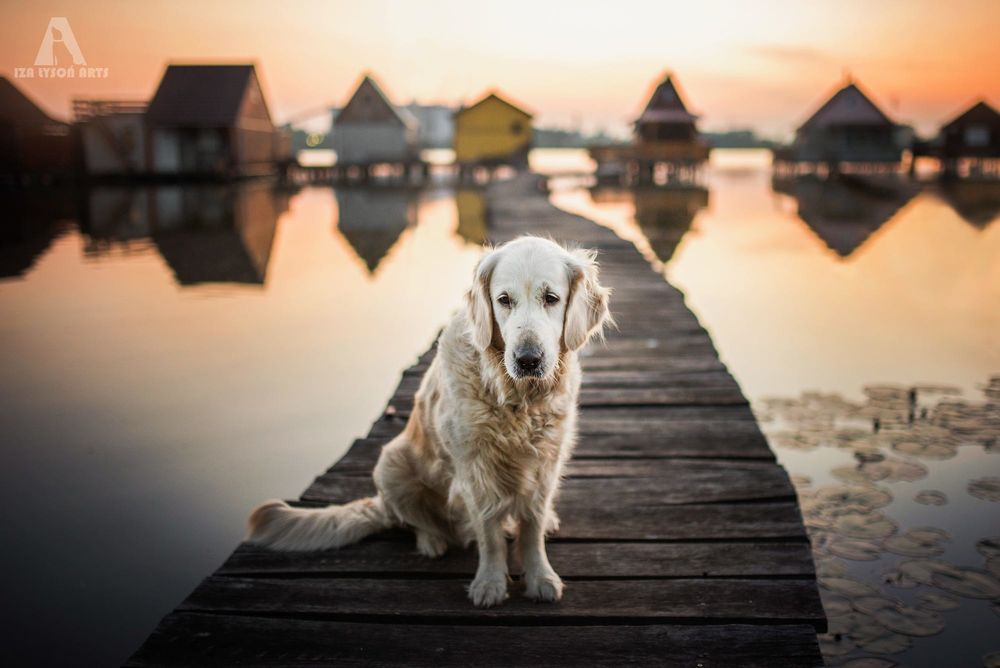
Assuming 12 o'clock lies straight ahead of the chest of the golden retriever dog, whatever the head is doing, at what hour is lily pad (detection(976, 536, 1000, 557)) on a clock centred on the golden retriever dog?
The lily pad is roughly at 10 o'clock from the golden retriever dog.

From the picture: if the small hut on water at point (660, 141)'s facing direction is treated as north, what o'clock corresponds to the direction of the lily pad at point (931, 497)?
The lily pad is roughly at 12 o'clock from the small hut on water.

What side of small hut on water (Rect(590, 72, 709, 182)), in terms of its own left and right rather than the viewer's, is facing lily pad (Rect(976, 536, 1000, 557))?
front

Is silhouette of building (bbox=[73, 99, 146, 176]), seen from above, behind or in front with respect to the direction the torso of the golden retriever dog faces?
behind

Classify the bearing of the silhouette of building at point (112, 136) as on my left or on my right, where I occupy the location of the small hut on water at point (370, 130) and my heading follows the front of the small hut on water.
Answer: on my right

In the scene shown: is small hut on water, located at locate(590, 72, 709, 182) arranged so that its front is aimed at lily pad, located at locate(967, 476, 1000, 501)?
yes

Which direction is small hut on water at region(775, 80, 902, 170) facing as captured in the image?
toward the camera

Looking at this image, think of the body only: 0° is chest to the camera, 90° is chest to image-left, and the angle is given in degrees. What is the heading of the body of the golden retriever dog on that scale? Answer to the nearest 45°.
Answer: approximately 315°

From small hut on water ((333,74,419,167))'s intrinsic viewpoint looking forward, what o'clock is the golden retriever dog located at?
The golden retriever dog is roughly at 12 o'clock from the small hut on water.

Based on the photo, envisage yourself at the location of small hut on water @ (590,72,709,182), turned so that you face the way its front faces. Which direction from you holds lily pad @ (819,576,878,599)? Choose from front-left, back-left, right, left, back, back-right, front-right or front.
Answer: front

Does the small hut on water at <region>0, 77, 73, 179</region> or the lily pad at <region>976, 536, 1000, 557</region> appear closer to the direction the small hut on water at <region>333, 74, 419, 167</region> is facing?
the lily pad

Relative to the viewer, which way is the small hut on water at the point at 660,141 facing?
toward the camera

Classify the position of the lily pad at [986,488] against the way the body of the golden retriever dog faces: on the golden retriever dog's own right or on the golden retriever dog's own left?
on the golden retriever dog's own left

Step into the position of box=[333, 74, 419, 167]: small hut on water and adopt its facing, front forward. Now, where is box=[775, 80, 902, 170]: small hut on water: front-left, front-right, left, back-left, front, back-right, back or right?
left

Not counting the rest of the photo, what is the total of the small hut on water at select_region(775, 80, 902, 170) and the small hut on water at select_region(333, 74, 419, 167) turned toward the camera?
2

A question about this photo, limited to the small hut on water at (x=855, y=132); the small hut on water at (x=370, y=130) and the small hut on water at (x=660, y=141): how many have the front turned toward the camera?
3
